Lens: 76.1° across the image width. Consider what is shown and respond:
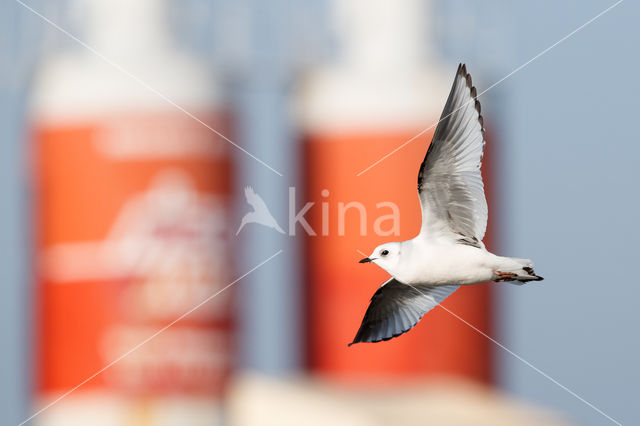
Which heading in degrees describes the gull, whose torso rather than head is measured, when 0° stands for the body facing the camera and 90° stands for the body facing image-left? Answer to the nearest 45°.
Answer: approximately 90°

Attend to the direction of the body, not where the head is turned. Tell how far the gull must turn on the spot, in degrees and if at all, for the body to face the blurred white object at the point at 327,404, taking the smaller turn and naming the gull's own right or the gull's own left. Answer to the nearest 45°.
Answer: approximately 90° to the gull's own right
